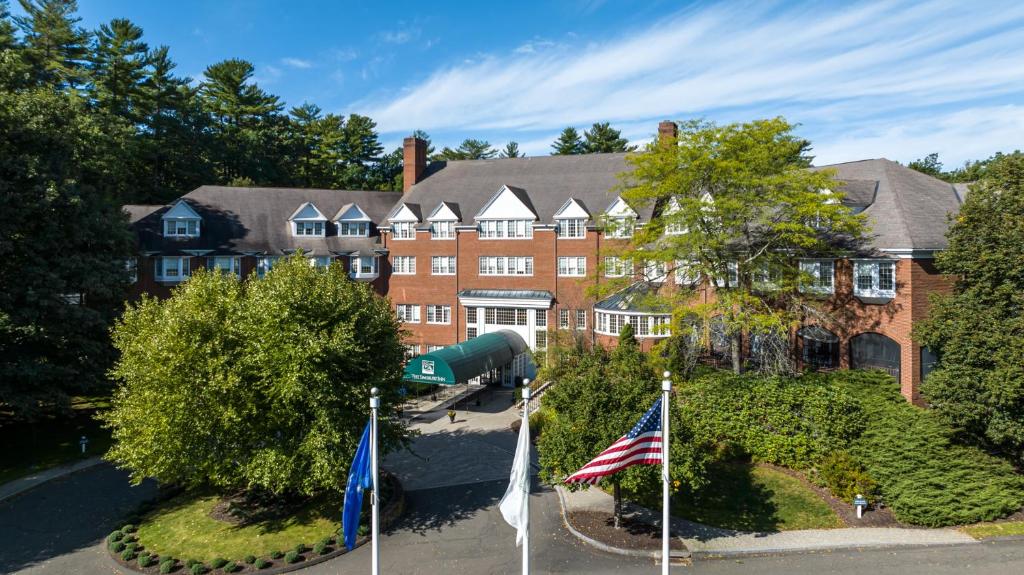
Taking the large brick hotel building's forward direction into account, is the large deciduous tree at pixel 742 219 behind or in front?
in front

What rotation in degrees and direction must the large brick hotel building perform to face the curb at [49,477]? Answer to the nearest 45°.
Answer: approximately 45° to its right

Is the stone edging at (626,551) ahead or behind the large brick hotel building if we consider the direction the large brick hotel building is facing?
ahead

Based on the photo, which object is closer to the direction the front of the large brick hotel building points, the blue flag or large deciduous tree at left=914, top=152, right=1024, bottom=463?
the blue flag

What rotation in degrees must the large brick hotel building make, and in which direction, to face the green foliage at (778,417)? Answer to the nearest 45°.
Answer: approximately 45° to its left

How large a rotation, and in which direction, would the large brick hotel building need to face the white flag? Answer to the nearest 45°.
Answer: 0° — it already faces it

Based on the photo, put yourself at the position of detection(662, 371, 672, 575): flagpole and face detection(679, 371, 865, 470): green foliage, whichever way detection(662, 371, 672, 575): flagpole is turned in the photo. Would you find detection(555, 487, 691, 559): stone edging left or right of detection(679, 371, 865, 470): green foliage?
left

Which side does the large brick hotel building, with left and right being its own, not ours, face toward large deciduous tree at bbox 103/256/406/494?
front

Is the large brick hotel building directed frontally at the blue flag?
yes

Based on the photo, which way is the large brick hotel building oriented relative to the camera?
toward the camera

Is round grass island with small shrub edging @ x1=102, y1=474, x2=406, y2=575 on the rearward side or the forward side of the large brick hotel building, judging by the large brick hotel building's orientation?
on the forward side

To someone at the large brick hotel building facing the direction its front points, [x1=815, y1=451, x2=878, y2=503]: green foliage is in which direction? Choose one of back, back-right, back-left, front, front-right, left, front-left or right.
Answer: front-left
